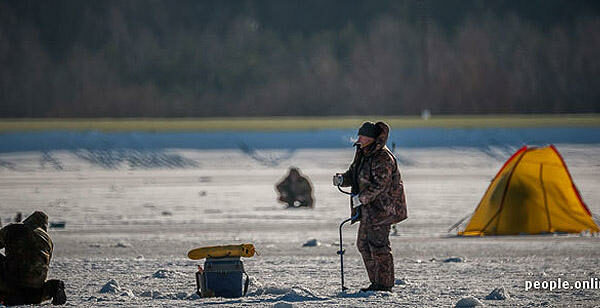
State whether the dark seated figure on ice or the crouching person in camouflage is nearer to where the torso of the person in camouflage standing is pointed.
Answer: the crouching person in camouflage

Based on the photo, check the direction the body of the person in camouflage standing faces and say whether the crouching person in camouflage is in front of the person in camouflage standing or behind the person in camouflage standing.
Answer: in front

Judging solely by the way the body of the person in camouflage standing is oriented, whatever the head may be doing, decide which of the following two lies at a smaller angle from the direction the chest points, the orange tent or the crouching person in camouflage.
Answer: the crouching person in camouflage

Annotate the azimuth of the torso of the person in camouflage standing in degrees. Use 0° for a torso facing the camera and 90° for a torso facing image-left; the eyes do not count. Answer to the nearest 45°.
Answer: approximately 90°

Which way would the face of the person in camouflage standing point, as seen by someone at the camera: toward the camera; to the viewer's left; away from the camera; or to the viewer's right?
to the viewer's left

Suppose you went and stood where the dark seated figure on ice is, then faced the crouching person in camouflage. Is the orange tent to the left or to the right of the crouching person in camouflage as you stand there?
left

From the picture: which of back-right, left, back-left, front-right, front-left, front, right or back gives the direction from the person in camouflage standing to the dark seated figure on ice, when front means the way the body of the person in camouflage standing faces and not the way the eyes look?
right
